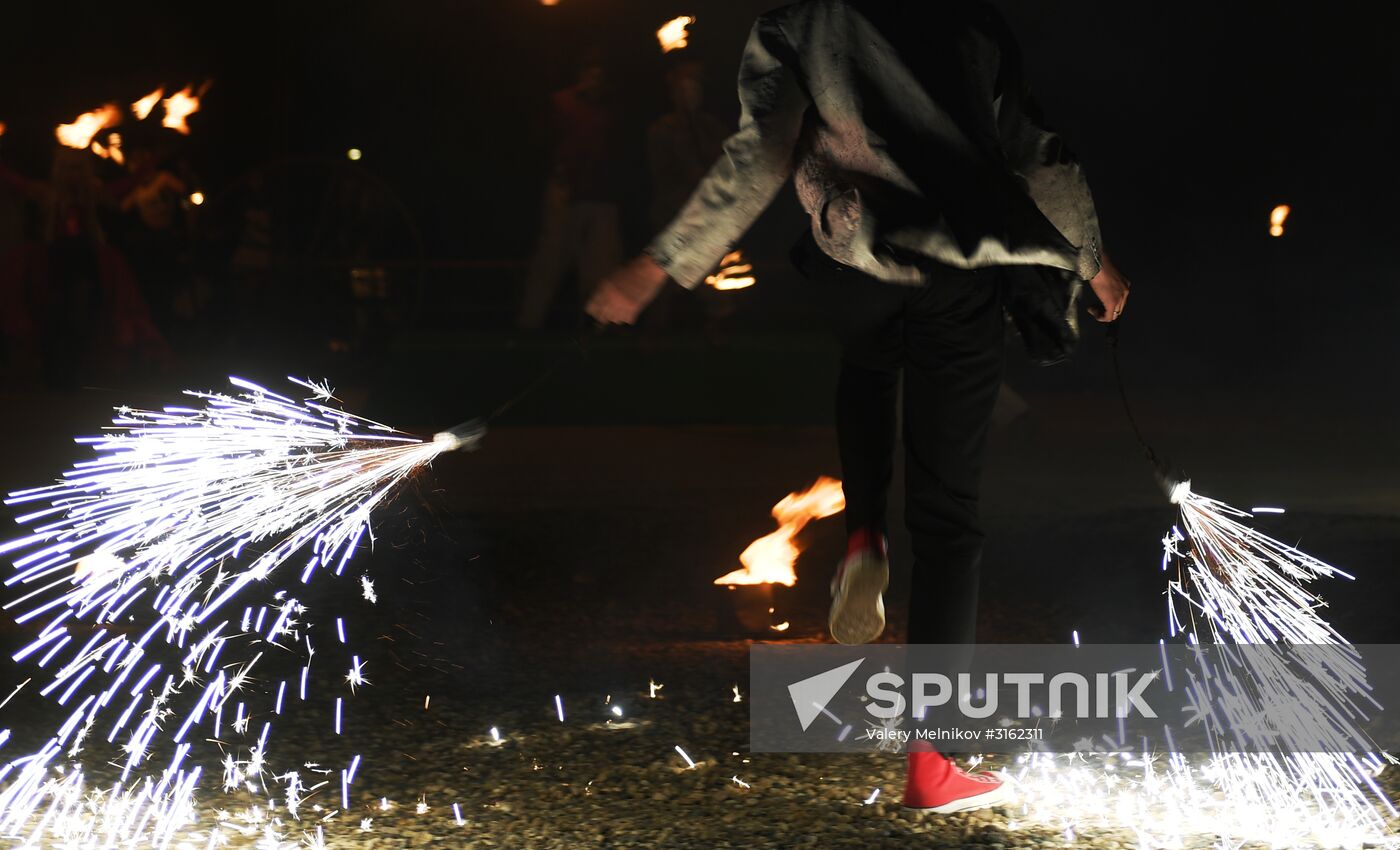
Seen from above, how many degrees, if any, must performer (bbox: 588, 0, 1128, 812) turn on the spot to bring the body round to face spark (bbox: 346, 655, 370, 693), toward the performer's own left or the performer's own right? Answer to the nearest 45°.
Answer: approximately 45° to the performer's own left

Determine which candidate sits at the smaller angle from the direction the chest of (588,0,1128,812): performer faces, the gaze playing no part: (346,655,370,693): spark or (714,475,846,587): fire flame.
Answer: the fire flame

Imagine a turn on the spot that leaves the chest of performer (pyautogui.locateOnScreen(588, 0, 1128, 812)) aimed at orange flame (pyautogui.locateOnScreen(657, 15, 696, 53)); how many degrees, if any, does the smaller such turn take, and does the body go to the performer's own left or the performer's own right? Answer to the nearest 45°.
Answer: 0° — they already face it

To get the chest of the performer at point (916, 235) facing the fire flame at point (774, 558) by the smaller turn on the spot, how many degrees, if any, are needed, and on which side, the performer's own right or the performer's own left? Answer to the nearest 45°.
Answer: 0° — they already face it

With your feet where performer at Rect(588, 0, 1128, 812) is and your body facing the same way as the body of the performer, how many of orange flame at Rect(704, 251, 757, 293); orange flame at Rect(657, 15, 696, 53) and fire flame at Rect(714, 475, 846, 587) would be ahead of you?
3

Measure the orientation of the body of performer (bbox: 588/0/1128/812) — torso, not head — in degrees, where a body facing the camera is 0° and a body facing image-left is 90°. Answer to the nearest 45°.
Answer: approximately 180°
